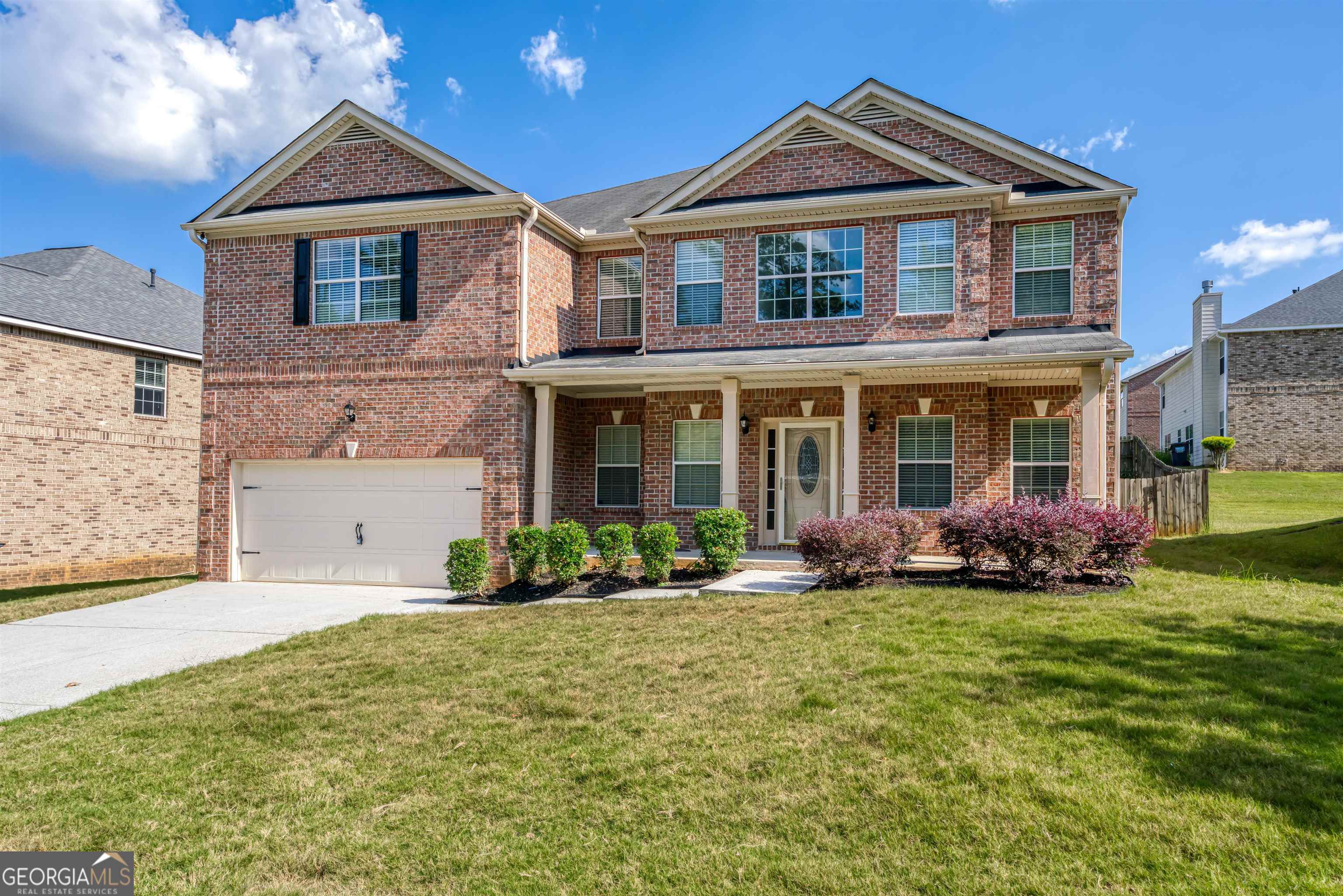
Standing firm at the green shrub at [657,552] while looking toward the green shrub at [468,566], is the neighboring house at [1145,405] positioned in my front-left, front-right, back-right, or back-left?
back-right

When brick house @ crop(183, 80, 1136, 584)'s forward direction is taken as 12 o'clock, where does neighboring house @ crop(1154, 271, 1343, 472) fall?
The neighboring house is roughly at 8 o'clock from the brick house.

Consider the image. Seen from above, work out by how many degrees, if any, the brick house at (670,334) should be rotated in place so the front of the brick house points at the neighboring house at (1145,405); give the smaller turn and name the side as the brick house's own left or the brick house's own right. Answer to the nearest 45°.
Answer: approximately 135° to the brick house's own left

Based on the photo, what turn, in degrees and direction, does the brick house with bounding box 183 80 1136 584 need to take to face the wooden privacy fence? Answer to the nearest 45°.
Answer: approximately 90° to its left

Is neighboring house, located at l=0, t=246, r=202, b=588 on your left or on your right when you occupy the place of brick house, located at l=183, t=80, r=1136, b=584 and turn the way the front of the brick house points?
on your right

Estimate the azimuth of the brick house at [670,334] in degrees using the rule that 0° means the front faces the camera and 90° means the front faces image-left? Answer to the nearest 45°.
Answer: approximately 0°
